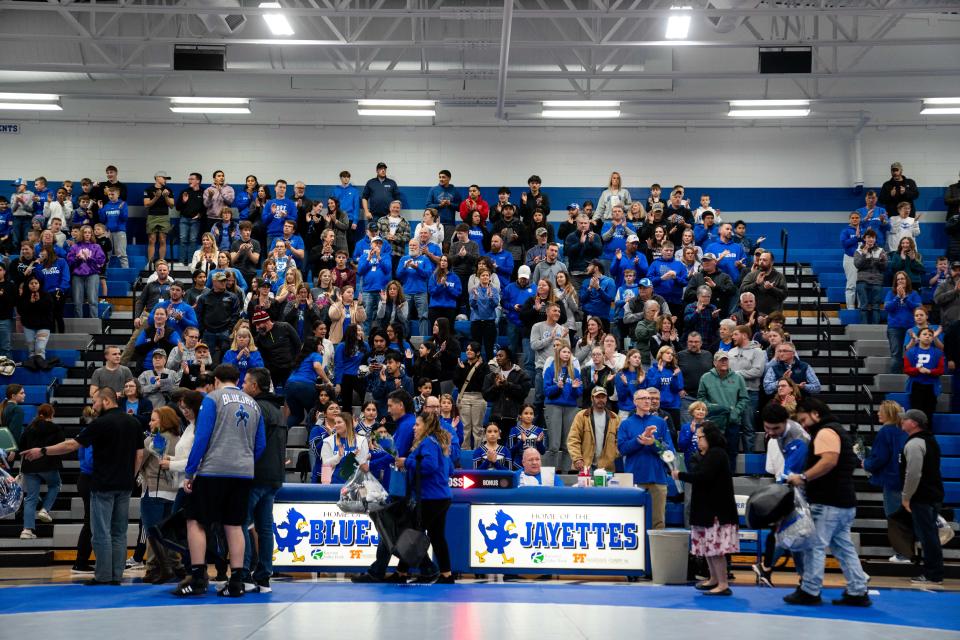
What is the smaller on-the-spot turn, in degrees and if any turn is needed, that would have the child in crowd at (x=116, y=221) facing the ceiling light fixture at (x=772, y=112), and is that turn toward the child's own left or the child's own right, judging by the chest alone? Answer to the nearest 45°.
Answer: approximately 90° to the child's own left

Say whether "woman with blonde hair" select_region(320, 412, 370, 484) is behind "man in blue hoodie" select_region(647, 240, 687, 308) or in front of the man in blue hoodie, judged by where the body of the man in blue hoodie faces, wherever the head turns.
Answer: in front

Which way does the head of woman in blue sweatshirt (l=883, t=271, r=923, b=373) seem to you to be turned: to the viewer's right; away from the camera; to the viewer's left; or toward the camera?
toward the camera

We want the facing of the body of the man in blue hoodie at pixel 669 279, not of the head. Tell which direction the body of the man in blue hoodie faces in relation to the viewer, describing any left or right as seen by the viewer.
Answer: facing the viewer

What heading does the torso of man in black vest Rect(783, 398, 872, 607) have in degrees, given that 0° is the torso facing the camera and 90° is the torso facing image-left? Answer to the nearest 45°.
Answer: approximately 90°

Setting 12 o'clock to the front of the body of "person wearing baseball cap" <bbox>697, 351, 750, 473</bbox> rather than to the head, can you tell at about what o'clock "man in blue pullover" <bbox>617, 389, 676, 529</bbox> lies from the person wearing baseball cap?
The man in blue pullover is roughly at 1 o'clock from the person wearing baseball cap.

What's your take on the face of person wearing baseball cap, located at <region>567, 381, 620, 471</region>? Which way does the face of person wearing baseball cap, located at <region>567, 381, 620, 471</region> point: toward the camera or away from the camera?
toward the camera

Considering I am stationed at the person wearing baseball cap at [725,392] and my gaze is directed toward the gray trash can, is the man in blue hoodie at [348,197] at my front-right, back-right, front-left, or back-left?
back-right

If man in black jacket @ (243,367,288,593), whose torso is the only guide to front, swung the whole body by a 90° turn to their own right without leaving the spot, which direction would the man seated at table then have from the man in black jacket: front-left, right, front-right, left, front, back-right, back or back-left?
front-right

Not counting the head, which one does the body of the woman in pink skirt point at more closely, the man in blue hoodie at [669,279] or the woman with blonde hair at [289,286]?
the woman with blonde hair

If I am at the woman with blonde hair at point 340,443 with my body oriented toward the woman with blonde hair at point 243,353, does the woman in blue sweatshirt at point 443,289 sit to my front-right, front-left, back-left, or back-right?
front-right

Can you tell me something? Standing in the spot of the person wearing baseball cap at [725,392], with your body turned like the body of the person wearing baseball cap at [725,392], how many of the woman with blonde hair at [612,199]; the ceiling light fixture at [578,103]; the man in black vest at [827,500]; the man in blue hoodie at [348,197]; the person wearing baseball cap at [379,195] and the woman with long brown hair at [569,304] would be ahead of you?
1

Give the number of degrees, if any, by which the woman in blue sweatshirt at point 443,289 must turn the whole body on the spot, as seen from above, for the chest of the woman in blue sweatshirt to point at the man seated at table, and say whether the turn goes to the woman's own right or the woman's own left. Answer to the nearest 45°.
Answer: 0° — they already face them

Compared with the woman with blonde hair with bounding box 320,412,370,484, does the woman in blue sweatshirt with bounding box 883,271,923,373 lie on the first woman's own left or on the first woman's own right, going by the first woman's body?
on the first woman's own left

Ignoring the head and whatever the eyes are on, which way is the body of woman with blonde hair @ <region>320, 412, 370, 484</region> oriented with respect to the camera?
toward the camera

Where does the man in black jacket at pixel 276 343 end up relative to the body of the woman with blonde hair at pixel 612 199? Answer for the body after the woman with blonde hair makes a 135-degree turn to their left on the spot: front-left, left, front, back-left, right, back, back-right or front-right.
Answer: back

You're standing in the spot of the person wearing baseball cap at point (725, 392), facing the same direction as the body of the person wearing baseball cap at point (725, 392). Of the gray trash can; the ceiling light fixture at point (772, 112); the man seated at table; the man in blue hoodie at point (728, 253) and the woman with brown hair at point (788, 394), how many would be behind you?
2

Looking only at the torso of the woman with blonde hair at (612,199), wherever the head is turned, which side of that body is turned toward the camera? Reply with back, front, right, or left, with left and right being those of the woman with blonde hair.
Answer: front
